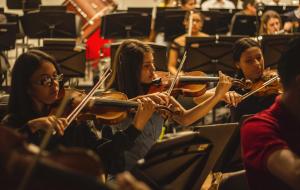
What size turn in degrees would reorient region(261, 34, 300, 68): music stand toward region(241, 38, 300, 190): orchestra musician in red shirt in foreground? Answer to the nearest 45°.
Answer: approximately 180°

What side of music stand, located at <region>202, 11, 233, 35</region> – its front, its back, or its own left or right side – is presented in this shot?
back

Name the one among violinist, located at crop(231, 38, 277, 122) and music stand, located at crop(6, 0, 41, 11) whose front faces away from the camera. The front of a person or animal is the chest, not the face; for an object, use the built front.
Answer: the music stand

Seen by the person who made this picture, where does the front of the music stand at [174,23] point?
facing away from the viewer

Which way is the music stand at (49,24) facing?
away from the camera

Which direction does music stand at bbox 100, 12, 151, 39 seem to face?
away from the camera

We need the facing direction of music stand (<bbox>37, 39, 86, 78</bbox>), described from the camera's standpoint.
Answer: facing away from the viewer

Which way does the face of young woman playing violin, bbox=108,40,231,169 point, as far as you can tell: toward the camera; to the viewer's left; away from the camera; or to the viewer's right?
to the viewer's right

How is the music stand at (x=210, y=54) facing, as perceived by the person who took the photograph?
facing away from the viewer

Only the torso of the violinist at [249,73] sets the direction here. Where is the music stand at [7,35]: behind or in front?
behind

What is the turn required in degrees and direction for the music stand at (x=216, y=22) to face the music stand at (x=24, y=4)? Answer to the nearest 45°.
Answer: approximately 90° to its left

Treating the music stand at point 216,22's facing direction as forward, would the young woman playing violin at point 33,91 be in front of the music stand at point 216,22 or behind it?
behind

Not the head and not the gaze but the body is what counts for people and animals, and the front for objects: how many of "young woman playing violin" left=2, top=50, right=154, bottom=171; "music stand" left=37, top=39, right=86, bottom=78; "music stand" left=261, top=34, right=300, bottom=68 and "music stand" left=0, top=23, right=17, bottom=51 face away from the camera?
3

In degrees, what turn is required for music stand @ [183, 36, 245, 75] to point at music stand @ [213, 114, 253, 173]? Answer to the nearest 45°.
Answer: approximately 180°
